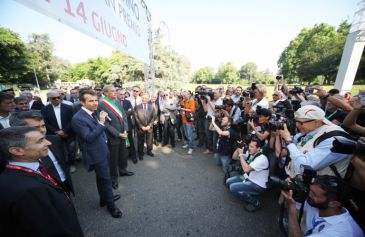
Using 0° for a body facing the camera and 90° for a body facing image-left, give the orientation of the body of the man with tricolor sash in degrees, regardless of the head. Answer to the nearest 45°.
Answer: approximately 315°

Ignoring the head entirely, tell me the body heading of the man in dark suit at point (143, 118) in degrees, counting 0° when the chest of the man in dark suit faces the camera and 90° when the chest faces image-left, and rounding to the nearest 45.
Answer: approximately 0°

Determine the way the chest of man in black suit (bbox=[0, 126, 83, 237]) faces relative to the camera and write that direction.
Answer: to the viewer's right

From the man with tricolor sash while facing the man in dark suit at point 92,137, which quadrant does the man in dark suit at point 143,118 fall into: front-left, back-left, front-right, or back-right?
back-left

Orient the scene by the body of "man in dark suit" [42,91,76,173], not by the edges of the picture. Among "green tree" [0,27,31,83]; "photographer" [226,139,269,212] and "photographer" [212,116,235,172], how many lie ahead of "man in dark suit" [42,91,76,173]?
2

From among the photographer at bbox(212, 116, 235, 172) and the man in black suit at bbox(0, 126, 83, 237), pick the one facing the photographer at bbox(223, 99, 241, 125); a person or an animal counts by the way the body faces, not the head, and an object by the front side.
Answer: the man in black suit

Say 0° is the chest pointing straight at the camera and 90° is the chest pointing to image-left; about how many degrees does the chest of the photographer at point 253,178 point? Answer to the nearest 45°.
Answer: approximately 90°

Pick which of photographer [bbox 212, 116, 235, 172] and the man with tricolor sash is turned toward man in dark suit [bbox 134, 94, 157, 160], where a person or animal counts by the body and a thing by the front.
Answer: the photographer

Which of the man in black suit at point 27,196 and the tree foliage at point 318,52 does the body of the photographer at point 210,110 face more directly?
the man in black suit

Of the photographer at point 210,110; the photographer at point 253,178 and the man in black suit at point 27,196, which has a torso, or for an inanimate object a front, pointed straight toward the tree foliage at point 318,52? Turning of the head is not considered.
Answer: the man in black suit

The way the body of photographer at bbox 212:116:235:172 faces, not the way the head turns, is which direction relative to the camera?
to the viewer's left

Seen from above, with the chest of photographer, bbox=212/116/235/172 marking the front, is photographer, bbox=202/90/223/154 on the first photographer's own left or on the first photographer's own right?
on the first photographer's own right

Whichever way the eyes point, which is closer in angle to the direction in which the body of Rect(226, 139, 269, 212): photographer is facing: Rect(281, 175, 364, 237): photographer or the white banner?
the white banner

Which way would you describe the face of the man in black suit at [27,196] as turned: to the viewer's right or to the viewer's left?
to the viewer's right
